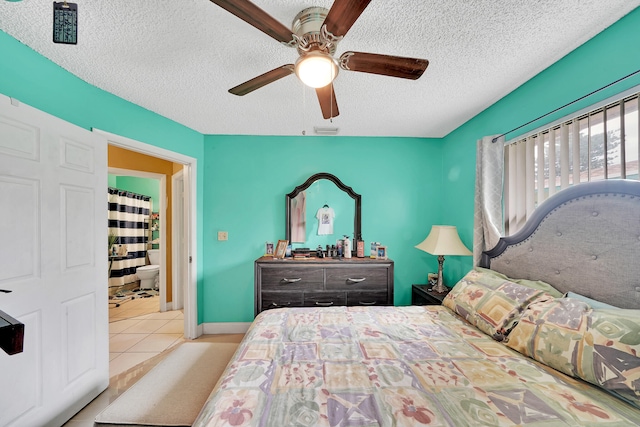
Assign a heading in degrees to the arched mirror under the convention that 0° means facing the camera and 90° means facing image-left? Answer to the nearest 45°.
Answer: approximately 0°

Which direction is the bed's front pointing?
to the viewer's left

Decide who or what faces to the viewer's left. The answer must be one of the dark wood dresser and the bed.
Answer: the bed

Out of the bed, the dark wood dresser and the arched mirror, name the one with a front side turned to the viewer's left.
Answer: the bed

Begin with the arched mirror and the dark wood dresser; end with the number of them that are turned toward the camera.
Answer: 2

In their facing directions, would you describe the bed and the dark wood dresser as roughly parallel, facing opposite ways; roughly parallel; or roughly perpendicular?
roughly perpendicular

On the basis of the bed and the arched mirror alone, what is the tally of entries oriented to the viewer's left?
1

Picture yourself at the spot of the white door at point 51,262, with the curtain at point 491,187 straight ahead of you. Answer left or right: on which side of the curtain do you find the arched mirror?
left

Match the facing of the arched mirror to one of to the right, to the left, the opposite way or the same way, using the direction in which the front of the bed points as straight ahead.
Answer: to the left
